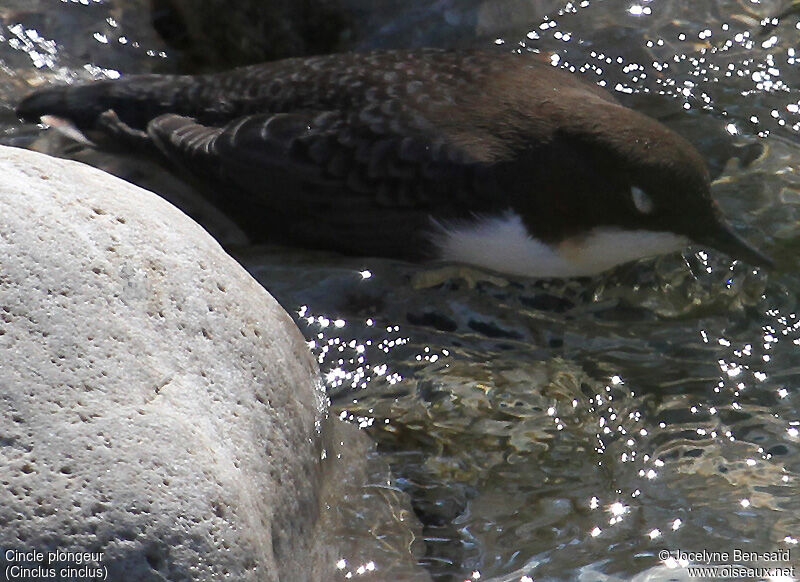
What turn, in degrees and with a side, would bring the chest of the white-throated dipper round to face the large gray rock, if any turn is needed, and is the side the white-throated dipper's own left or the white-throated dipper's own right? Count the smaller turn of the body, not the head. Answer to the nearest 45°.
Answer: approximately 135° to the white-throated dipper's own right

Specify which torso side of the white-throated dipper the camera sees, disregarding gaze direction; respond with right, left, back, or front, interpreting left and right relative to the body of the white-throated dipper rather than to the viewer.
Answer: right
